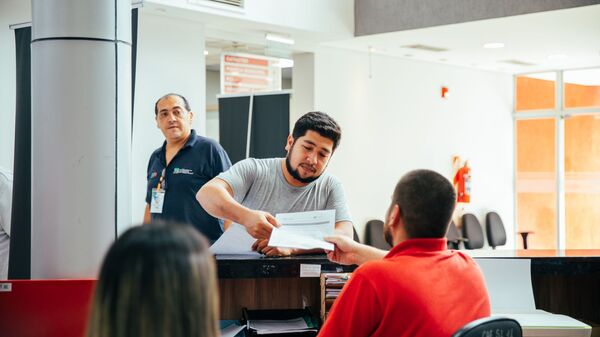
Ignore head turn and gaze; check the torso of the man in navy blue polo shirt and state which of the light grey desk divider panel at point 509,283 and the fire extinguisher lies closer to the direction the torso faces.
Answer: the light grey desk divider panel

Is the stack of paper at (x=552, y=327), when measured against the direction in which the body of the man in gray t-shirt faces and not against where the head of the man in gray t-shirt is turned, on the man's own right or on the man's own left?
on the man's own left

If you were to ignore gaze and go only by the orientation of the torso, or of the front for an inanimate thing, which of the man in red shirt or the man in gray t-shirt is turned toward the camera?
the man in gray t-shirt

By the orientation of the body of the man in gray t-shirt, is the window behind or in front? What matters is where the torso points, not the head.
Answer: behind

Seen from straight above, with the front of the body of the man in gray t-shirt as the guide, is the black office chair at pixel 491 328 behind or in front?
in front

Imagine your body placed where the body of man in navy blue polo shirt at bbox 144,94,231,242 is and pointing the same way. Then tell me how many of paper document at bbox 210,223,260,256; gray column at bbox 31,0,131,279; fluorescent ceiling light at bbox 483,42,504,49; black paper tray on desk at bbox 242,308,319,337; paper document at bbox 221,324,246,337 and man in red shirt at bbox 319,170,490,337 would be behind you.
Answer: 1

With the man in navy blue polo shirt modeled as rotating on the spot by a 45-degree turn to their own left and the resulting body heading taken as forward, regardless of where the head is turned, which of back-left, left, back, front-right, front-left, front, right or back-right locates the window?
back-left

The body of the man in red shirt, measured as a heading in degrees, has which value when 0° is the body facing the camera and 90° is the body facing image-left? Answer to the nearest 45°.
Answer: approximately 135°

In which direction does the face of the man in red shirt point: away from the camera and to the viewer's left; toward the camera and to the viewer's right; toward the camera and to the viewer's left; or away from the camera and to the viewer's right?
away from the camera and to the viewer's left

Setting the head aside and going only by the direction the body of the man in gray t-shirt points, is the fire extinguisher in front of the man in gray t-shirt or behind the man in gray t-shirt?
behind

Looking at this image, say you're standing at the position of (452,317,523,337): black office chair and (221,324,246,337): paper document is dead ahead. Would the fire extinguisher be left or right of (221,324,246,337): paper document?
right

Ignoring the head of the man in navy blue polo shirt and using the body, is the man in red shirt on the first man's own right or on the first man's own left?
on the first man's own left

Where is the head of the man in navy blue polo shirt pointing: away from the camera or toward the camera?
toward the camera

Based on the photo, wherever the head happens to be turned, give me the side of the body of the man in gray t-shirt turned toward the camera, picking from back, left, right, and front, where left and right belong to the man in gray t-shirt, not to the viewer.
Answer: front

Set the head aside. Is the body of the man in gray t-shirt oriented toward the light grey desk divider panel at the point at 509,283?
no
